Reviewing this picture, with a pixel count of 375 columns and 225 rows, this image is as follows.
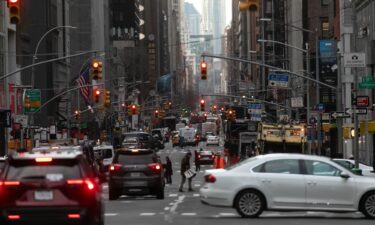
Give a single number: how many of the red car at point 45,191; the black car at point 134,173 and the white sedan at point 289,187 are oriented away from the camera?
2

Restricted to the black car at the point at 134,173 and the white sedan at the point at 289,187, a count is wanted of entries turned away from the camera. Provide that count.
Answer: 1

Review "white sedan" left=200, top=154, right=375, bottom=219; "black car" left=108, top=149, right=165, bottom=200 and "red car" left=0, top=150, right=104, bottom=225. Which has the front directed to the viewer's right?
the white sedan

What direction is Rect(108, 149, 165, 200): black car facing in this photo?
away from the camera

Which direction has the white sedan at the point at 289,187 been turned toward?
to the viewer's right

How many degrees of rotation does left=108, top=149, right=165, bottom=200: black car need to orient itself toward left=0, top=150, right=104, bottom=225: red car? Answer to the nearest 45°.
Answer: approximately 180°

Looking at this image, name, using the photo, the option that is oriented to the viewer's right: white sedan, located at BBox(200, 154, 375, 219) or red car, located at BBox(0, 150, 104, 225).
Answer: the white sedan

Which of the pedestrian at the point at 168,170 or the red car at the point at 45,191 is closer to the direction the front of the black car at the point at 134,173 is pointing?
the pedestrian

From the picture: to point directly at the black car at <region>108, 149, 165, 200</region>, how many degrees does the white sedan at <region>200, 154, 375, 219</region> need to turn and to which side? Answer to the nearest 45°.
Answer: approximately 135° to its left

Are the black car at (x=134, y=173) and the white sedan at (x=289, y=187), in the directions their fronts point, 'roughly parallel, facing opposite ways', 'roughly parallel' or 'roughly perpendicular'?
roughly perpendicular

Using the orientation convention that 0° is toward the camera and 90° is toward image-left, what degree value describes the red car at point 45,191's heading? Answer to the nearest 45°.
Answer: approximately 180°
